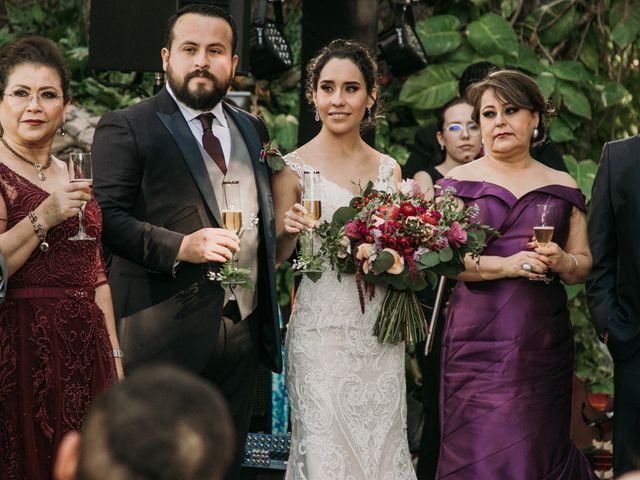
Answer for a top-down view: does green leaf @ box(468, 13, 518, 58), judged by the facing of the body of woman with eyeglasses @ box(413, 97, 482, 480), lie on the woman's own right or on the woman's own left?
on the woman's own left

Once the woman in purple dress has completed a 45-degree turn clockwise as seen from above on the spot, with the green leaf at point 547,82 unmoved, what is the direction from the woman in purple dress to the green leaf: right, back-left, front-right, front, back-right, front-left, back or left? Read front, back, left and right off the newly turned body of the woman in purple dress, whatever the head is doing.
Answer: back-right

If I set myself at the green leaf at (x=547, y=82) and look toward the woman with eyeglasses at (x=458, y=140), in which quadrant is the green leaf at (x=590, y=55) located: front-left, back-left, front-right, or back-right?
back-left

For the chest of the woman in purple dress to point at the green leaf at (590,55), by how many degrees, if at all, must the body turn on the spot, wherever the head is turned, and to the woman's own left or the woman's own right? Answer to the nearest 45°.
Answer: approximately 180°

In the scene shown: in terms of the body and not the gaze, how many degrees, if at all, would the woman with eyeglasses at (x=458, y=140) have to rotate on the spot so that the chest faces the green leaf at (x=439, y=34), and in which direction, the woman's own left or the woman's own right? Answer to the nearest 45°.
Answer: approximately 135° to the woman's own left

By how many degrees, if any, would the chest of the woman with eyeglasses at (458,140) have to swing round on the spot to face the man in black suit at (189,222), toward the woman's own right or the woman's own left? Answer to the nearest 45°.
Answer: approximately 90° to the woman's own right

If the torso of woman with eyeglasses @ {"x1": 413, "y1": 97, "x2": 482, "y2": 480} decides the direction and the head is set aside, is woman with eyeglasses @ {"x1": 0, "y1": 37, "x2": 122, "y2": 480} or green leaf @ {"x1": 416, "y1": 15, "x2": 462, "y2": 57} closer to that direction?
the woman with eyeglasses

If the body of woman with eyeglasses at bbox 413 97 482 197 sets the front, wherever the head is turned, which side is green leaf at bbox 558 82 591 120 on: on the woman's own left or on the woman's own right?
on the woman's own left

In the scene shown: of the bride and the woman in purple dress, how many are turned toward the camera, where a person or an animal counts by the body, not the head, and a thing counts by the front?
2

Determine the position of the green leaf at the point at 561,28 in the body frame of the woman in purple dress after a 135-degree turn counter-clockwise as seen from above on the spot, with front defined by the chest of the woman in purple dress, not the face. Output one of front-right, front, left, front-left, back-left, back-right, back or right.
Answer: front-left

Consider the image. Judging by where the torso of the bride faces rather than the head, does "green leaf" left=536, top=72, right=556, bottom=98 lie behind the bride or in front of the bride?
behind
